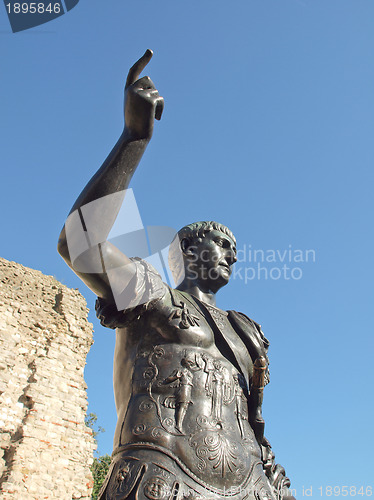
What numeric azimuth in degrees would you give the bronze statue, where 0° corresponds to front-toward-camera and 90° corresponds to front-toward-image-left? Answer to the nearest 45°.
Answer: approximately 315°

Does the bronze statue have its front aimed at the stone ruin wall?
no
